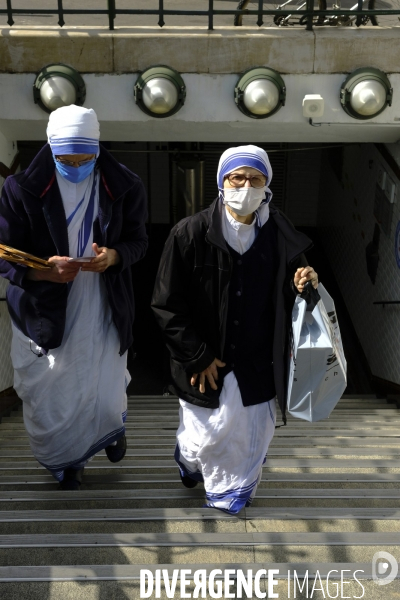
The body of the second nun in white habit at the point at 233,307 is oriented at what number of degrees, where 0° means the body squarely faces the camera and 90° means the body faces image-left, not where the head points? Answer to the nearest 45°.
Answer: approximately 0°

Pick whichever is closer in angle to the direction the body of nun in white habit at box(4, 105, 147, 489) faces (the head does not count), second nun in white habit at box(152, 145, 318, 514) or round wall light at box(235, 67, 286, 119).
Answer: the second nun in white habit

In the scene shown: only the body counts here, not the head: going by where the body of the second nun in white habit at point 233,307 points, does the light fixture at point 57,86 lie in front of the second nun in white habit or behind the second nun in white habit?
behind

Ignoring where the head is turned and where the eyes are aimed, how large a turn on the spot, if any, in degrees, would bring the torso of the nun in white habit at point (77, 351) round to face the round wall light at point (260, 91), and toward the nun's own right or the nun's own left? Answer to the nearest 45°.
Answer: approximately 135° to the nun's own left

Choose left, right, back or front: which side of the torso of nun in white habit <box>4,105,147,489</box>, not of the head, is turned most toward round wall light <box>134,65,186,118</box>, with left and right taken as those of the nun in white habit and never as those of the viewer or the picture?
back

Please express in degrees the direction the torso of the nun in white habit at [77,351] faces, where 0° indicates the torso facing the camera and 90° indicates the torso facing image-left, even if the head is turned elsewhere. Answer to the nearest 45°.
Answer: approximately 0°

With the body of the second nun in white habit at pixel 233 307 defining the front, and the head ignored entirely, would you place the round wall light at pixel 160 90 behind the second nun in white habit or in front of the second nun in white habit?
behind

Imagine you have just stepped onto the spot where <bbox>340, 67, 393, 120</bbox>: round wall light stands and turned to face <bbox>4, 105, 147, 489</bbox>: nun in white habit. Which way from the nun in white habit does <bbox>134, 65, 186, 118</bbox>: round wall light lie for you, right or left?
right

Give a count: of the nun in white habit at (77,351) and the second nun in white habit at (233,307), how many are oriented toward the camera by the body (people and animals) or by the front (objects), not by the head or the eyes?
2
